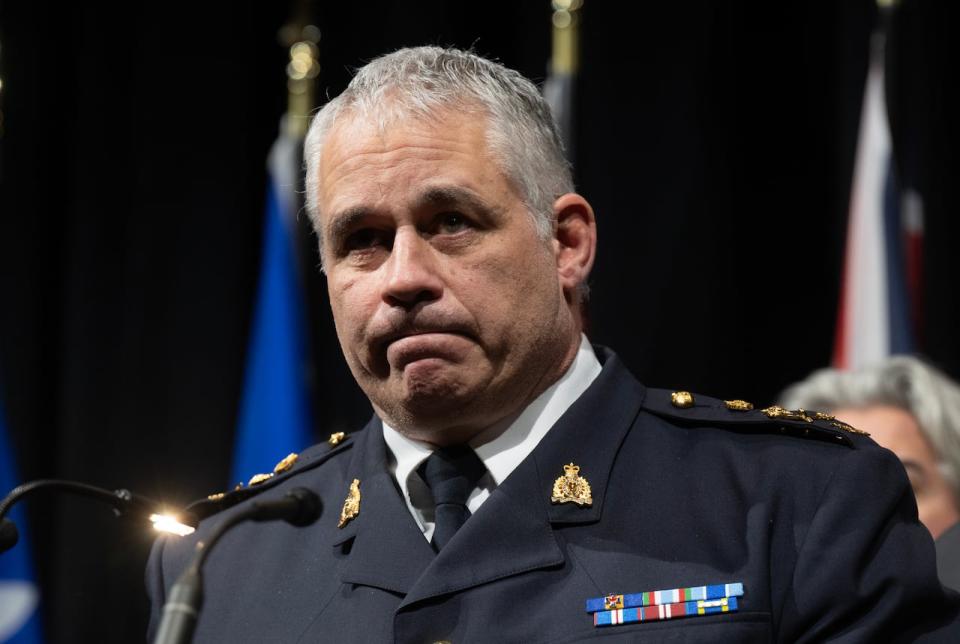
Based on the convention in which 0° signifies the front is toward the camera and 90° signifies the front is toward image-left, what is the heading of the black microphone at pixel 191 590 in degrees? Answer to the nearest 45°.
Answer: approximately 270°

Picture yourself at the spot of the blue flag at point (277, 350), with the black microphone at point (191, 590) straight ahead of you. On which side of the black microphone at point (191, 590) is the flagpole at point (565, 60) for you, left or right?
left

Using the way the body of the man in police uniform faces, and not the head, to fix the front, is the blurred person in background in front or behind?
behind

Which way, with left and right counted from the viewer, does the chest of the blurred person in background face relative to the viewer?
facing the viewer and to the left of the viewer

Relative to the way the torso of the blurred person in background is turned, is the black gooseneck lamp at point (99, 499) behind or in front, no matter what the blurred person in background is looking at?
in front

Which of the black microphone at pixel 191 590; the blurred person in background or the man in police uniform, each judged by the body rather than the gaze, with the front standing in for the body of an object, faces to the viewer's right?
the black microphone

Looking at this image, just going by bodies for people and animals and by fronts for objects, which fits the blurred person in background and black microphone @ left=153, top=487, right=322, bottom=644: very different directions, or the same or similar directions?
very different directions

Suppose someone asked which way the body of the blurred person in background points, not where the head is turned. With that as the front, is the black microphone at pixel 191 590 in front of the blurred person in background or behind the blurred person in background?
in front
